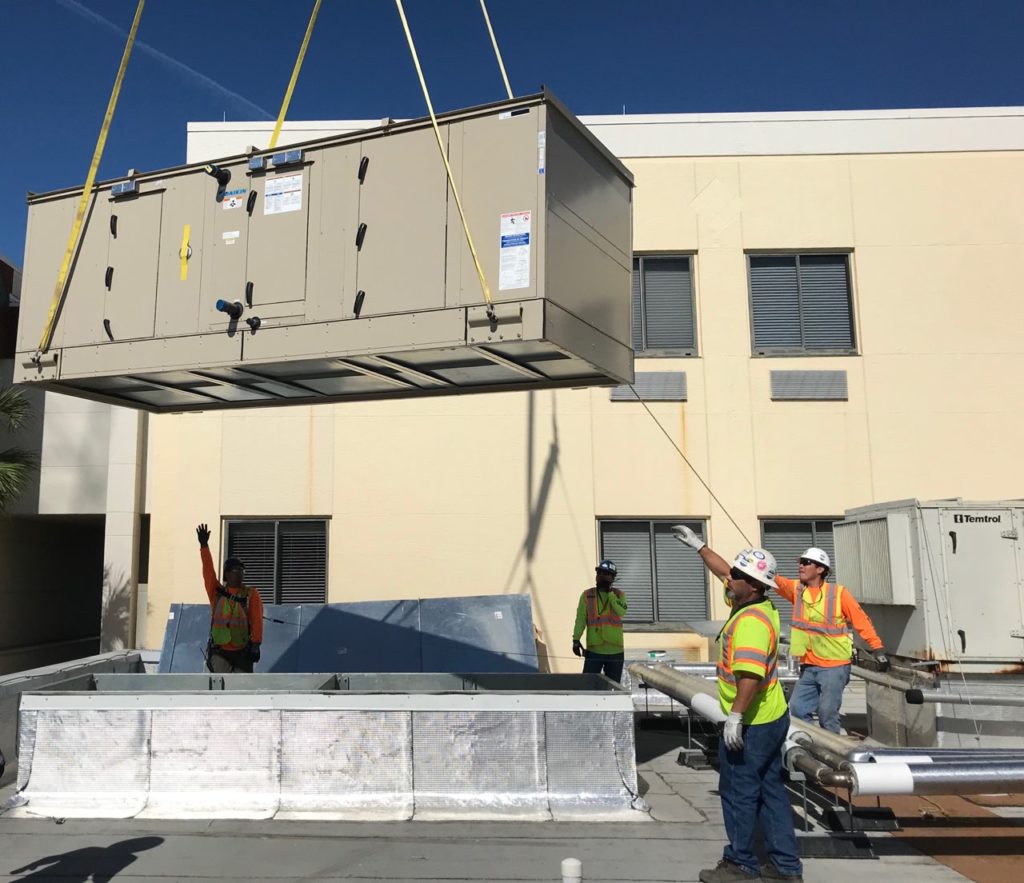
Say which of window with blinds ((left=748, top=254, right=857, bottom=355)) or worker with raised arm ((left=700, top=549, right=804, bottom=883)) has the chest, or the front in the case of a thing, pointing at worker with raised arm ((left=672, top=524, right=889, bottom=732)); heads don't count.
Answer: the window with blinds

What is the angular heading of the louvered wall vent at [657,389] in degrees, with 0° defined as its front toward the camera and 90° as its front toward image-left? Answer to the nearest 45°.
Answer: approximately 0°

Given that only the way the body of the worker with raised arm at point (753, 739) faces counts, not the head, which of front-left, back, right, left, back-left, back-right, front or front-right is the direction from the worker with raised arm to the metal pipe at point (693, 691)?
right

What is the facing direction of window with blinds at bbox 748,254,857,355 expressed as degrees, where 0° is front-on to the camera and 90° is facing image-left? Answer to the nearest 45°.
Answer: approximately 0°

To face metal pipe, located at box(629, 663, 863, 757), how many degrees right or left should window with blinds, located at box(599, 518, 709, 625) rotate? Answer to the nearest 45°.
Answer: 0° — it already faces it
